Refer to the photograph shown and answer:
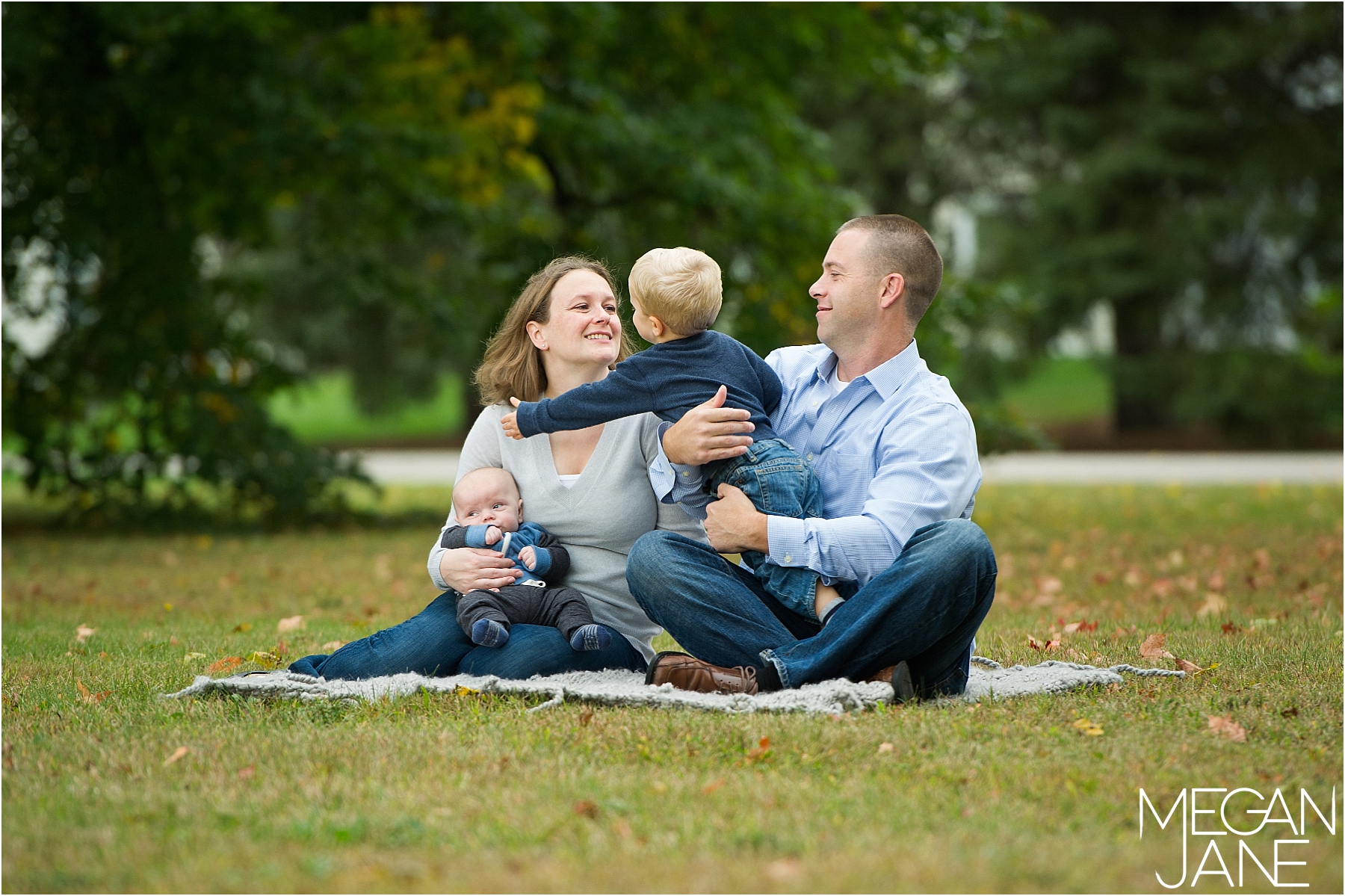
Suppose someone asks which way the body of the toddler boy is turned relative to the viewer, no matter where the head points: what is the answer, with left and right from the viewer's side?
facing away from the viewer and to the left of the viewer

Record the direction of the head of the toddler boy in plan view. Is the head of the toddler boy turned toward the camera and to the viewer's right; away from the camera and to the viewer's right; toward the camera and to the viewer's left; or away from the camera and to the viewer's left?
away from the camera and to the viewer's left

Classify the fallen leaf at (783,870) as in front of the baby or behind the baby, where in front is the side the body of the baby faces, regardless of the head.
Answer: in front

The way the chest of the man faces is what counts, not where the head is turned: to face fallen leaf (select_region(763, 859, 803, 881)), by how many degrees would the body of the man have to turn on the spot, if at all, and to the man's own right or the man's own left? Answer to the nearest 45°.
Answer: approximately 45° to the man's own left

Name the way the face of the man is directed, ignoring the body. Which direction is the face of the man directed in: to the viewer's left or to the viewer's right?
to the viewer's left

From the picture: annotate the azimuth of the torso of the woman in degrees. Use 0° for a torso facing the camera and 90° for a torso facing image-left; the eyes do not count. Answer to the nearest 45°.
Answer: approximately 0°

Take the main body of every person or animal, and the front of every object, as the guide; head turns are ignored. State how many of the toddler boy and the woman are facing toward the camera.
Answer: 1

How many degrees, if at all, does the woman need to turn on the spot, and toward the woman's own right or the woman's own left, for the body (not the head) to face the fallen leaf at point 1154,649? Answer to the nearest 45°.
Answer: approximately 90° to the woman's own left
